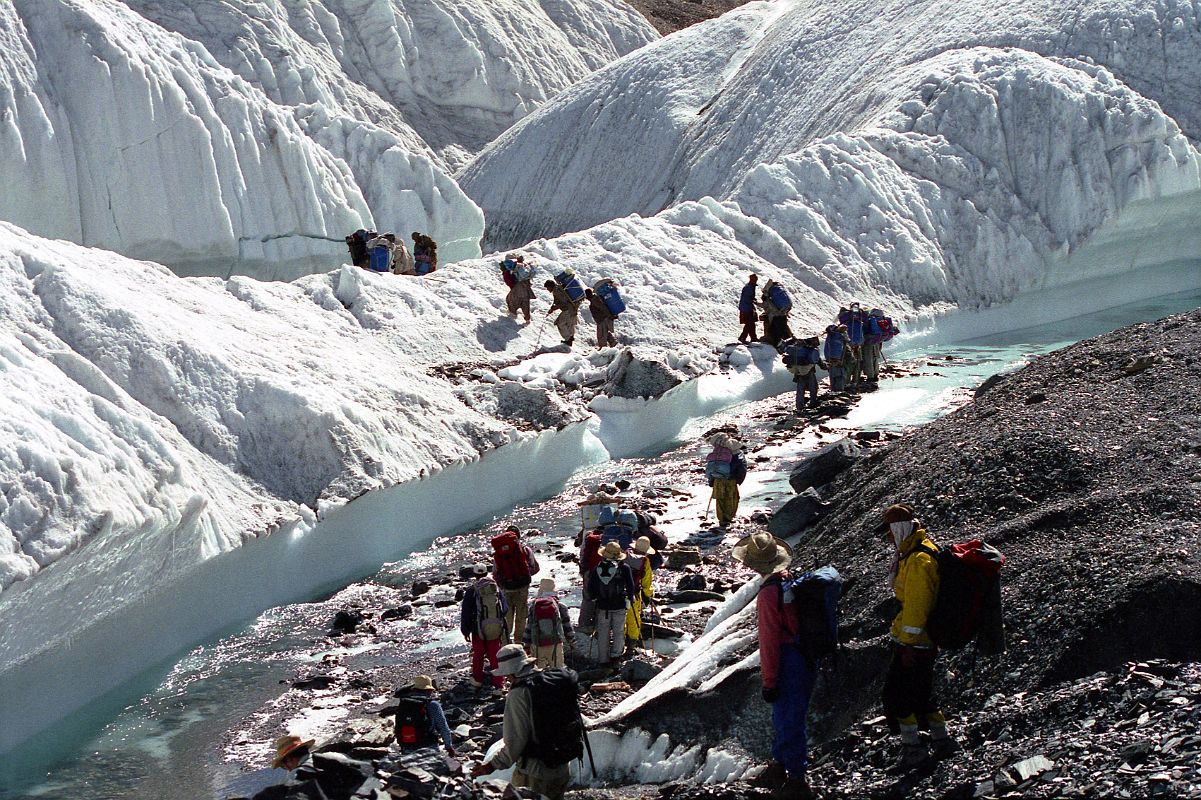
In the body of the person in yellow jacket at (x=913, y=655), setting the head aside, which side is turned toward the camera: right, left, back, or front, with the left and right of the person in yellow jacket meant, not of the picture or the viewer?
left

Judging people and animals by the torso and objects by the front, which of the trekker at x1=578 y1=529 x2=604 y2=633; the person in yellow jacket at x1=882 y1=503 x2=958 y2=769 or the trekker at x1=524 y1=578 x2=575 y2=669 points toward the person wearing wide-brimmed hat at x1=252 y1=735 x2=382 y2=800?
the person in yellow jacket

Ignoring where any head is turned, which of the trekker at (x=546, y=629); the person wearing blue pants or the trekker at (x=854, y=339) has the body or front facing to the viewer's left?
the person wearing blue pants

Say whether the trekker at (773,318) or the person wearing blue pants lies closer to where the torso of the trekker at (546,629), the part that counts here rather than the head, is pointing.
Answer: the trekker

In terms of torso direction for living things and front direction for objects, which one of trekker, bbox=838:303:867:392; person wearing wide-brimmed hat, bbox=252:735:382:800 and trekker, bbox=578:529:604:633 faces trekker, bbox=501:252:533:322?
trekker, bbox=578:529:604:633

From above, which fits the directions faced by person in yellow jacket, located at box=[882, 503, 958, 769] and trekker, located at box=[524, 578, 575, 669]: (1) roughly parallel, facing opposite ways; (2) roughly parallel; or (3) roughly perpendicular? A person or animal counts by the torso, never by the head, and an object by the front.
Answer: roughly perpendicular

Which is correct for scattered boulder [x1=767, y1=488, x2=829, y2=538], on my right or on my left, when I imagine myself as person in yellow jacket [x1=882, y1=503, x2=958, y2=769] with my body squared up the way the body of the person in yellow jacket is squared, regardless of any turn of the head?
on my right

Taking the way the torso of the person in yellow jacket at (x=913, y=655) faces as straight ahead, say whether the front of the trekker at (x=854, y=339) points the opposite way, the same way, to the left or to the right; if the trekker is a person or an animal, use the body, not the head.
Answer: to the right

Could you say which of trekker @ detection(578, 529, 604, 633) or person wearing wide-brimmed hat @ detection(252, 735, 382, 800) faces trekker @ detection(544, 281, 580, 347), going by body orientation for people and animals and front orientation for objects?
trekker @ detection(578, 529, 604, 633)

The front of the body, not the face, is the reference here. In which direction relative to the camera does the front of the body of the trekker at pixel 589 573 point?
away from the camera

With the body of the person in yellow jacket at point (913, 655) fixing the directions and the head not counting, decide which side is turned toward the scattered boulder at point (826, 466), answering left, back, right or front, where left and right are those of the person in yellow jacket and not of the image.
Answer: right

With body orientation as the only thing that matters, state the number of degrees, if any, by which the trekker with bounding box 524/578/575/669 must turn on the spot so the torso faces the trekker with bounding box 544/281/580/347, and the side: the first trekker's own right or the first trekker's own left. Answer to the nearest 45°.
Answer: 0° — they already face them

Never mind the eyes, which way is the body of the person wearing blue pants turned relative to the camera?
to the viewer's left
